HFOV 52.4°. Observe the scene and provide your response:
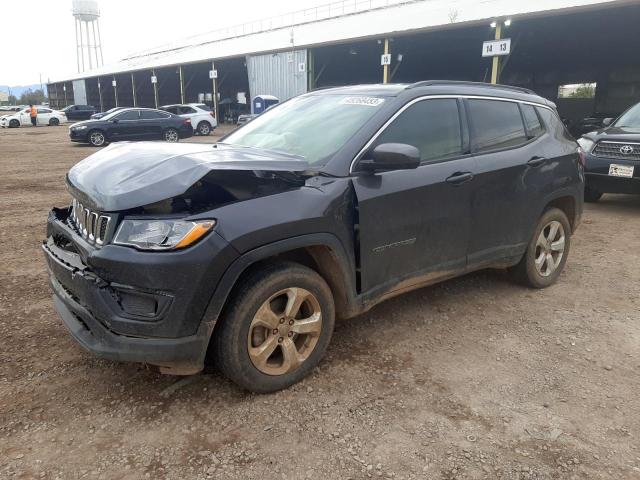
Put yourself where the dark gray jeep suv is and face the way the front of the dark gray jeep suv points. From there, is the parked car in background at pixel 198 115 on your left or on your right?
on your right

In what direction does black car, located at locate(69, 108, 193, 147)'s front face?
to the viewer's left

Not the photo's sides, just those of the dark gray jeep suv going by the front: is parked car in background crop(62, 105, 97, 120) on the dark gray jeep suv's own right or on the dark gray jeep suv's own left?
on the dark gray jeep suv's own right

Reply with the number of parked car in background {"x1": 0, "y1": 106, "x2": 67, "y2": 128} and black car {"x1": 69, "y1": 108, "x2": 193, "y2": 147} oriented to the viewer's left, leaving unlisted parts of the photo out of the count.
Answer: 2

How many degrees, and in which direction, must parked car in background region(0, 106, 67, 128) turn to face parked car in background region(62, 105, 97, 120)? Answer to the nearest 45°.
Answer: approximately 135° to its right

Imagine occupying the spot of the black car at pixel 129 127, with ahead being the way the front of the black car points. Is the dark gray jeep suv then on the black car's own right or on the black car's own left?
on the black car's own left

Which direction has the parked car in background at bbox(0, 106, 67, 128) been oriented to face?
to the viewer's left

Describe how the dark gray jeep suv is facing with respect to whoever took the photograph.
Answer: facing the viewer and to the left of the viewer
